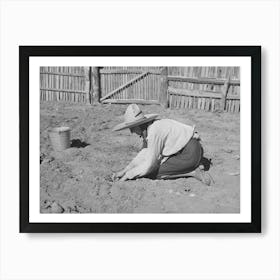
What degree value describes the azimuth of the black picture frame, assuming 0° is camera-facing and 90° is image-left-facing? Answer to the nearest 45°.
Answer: approximately 0°
